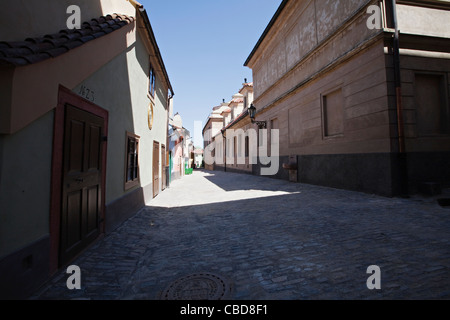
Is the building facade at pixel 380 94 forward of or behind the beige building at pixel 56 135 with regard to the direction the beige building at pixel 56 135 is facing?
forward

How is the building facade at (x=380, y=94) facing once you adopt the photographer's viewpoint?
facing the viewer and to the left of the viewer

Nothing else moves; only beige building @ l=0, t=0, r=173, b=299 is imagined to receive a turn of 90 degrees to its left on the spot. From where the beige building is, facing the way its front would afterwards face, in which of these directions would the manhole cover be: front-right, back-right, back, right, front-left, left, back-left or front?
right

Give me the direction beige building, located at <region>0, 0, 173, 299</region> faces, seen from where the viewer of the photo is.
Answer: facing the viewer and to the right of the viewer

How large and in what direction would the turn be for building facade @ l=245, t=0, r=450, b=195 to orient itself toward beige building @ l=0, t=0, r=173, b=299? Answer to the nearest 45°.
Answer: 0° — it already faces it

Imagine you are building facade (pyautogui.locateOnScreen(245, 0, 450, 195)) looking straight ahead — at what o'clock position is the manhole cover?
The manhole cover is roughly at 11 o'clock from the building facade.

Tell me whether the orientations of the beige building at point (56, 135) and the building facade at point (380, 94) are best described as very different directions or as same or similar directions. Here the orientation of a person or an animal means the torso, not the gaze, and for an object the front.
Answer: very different directions

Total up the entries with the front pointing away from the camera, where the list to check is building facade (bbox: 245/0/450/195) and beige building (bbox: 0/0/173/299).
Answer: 0
